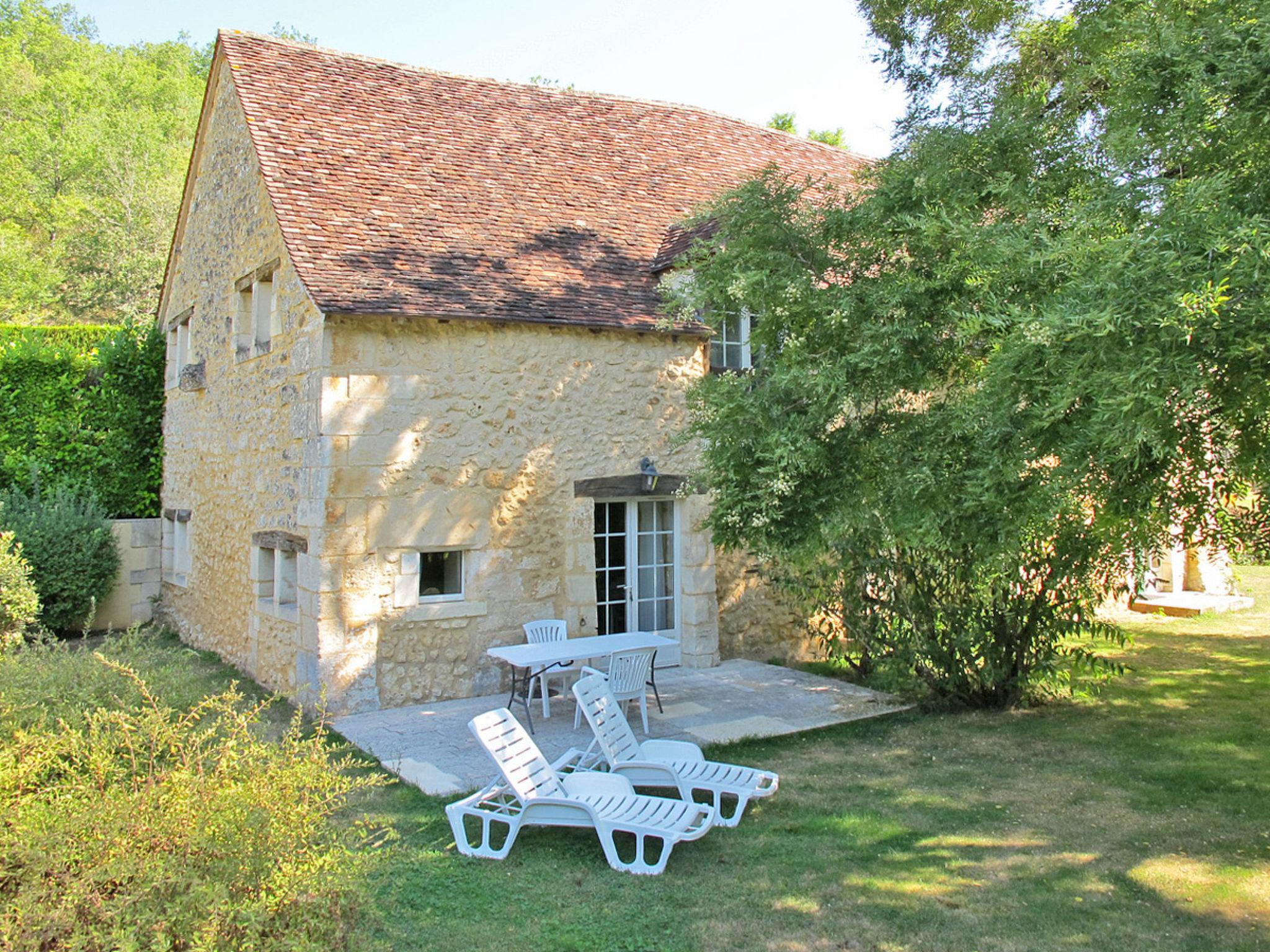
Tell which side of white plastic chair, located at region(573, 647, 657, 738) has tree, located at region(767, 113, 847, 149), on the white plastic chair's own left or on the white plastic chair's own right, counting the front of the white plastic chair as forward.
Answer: on the white plastic chair's own right

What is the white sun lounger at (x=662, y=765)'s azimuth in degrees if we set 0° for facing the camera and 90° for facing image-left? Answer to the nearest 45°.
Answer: approximately 315°

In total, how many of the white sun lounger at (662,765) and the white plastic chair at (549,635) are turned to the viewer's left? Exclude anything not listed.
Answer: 0

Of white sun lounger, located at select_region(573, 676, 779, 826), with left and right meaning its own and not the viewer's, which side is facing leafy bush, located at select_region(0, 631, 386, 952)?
right

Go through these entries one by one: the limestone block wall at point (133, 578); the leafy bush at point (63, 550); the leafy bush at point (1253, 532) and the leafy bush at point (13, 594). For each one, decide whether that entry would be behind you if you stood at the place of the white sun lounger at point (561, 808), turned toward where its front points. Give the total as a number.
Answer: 3

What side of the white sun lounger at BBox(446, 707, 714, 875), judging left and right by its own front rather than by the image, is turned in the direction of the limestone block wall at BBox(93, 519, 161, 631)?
back

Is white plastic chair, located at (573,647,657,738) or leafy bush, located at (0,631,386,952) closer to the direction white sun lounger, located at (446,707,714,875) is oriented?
the white plastic chair

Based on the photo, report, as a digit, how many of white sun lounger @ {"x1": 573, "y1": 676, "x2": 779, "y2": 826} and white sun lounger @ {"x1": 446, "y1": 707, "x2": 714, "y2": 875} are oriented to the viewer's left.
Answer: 0

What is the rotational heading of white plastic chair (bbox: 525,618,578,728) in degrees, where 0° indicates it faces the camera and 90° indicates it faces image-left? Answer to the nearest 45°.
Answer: approximately 315°

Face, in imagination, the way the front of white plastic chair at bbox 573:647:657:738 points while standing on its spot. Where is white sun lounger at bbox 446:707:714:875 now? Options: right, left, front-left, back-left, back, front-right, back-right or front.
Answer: back-left

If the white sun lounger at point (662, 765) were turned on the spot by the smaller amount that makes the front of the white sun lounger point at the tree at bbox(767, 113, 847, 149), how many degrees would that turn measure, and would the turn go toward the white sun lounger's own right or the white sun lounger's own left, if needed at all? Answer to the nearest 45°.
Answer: approximately 135° to the white sun lounger's own left

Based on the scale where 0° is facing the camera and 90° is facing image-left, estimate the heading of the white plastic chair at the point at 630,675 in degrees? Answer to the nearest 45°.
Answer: approximately 135°
